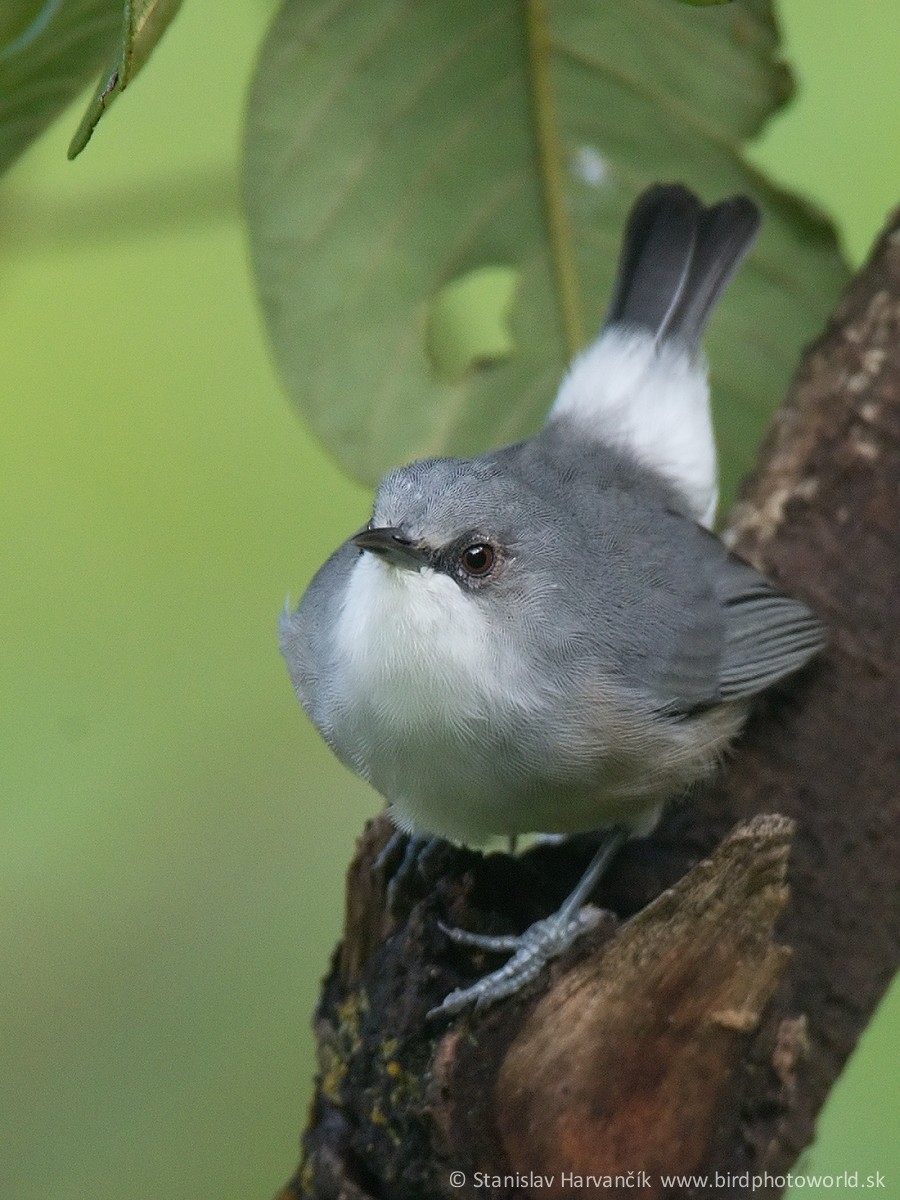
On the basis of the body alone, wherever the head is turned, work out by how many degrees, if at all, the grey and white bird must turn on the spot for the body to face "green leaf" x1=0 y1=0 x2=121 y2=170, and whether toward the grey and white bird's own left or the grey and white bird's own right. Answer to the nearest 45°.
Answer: approximately 45° to the grey and white bird's own right

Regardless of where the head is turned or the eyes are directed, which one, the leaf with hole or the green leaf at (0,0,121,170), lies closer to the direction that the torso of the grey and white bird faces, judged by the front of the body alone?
the green leaf

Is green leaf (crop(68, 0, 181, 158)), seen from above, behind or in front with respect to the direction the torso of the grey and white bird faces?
in front

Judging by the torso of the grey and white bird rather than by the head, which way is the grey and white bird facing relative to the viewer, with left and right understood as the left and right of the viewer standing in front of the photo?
facing the viewer and to the left of the viewer

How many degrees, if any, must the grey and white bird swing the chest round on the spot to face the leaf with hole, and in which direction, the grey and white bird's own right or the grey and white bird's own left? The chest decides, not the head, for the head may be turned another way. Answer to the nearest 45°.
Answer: approximately 90° to the grey and white bird's own right
